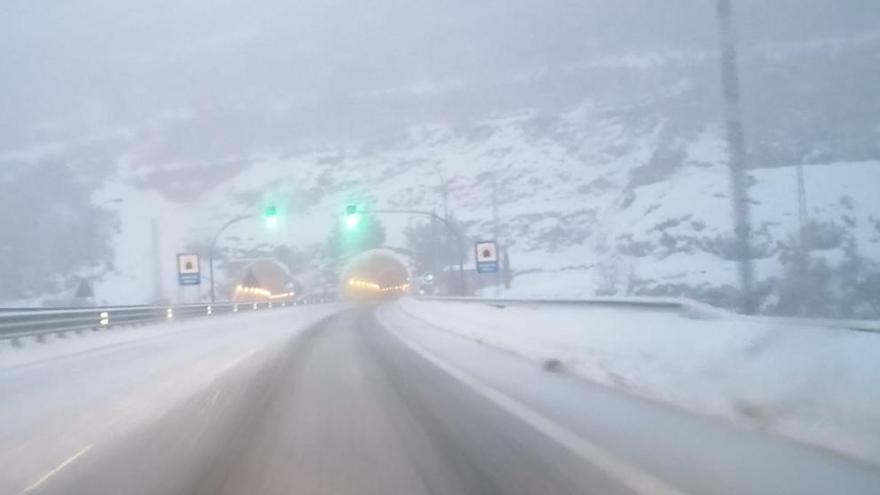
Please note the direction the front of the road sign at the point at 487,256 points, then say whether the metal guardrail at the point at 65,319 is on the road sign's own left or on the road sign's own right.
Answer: on the road sign's own right

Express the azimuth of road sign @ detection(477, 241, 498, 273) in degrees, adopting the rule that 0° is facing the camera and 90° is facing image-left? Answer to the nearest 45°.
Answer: approximately 0°
